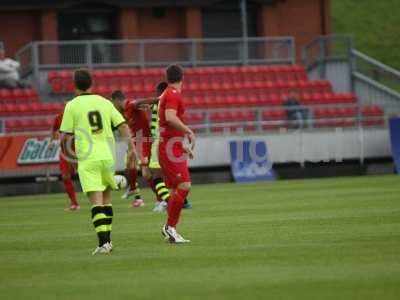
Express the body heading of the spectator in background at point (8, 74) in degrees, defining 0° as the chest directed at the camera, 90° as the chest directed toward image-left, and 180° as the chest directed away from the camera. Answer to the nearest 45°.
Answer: approximately 0°

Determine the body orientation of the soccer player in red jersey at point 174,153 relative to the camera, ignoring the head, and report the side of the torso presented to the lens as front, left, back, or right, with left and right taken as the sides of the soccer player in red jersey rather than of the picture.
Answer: right

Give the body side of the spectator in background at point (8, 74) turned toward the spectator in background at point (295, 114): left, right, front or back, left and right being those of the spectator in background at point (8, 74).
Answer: left

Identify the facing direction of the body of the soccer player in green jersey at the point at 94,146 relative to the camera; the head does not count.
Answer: away from the camera

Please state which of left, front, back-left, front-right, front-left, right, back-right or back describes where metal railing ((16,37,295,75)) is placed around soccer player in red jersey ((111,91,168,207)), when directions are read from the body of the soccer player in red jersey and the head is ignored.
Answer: back-right

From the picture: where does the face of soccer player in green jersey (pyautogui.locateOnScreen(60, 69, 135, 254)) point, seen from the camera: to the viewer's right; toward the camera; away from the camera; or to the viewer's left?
away from the camera

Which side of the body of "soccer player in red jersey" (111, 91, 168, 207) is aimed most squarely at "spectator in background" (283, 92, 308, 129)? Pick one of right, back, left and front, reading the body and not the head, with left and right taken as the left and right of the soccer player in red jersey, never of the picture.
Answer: right
